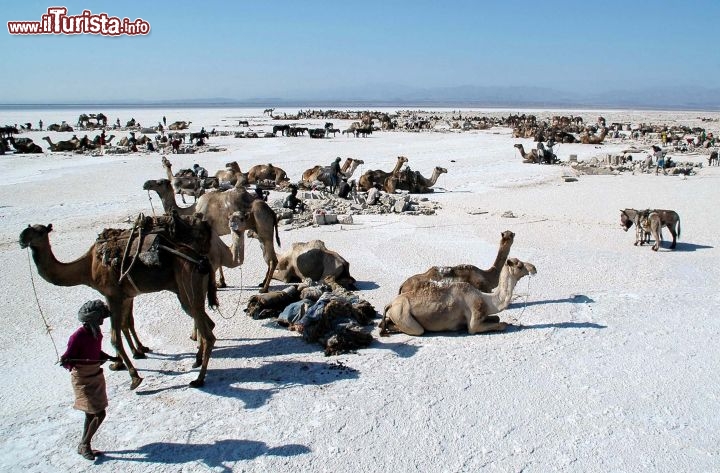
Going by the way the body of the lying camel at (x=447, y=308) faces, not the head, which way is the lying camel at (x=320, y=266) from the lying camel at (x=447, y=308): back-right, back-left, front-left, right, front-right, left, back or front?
back-left

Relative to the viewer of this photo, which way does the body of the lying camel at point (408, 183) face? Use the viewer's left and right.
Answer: facing to the right of the viewer

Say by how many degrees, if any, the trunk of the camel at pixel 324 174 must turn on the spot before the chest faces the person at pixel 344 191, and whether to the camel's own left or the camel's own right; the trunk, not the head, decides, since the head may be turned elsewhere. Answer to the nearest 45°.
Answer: approximately 90° to the camel's own right

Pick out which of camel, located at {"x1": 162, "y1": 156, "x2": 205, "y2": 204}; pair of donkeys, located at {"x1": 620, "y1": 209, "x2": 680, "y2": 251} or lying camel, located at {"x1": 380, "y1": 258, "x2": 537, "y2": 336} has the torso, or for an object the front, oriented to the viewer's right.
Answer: the lying camel

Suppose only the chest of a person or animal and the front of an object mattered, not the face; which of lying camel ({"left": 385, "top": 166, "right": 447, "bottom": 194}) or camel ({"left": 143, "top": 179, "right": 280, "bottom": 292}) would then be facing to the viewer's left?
the camel

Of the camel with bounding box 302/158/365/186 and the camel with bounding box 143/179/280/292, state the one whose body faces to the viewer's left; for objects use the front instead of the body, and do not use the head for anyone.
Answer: the camel with bounding box 143/179/280/292

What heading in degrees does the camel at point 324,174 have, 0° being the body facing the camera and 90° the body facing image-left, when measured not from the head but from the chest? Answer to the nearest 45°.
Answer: approximately 270°

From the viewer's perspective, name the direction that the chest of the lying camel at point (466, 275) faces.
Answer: to the viewer's right

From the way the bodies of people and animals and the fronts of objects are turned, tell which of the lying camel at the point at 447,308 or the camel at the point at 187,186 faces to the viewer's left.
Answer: the camel

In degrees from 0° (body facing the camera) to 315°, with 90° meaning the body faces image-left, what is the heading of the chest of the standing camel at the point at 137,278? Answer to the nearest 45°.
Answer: approximately 90°

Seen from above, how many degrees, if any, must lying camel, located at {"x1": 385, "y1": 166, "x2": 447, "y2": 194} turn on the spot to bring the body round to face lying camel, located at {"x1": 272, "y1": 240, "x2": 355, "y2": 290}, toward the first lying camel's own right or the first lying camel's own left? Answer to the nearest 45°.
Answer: approximately 90° to the first lying camel's own right
